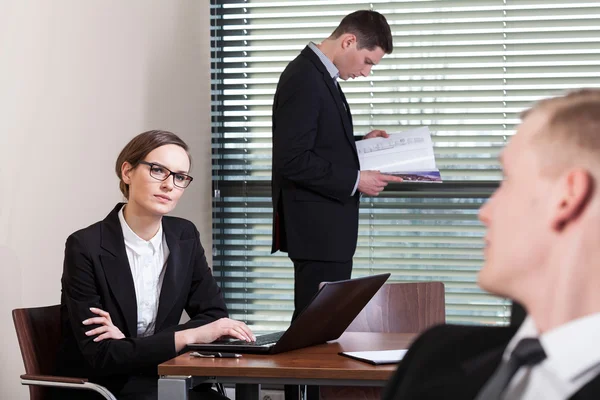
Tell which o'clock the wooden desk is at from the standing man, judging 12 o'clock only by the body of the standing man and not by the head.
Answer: The wooden desk is roughly at 3 o'clock from the standing man.

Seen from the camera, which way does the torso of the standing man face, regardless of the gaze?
to the viewer's right

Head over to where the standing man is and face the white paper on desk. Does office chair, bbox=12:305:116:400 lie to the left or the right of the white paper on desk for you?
right

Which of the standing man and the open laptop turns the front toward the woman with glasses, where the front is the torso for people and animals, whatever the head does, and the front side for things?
the open laptop

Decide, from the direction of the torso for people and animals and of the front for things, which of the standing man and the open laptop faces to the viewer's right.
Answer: the standing man

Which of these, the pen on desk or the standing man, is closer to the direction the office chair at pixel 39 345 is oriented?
the pen on desk

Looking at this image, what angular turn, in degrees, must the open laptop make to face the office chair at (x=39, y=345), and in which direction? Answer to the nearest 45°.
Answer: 0° — it already faces it

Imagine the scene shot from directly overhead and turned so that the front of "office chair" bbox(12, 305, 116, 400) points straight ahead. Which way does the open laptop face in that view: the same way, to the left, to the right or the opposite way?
the opposite way

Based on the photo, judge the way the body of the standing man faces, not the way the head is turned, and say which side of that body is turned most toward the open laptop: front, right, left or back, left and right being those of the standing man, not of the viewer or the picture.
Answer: right

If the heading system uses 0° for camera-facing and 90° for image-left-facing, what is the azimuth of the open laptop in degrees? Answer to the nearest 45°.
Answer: approximately 135°

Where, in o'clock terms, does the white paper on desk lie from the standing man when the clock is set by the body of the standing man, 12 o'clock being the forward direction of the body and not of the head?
The white paper on desk is roughly at 3 o'clock from the standing man.

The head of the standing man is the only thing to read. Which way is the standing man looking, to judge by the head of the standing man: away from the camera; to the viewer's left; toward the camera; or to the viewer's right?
to the viewer's right

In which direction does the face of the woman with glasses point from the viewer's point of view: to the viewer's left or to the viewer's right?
to the viewer's right

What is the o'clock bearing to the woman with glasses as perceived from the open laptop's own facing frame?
The woman with glasses is roughly at 12 o'clock from the open laptop.

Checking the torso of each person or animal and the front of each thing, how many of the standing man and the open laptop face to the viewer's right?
1

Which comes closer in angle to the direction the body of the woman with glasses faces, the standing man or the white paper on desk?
the white paper on desk
